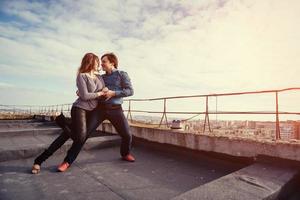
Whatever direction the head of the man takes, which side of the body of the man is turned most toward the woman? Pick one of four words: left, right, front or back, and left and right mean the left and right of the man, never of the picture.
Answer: front

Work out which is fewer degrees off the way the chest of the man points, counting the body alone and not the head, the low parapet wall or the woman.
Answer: the woman

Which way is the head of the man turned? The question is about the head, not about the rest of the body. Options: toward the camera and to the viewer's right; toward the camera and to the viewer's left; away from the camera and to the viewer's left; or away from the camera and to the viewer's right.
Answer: toward the camera and to the viewer's left

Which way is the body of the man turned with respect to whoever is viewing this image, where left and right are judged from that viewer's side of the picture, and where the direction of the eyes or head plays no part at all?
facing the viewer and to the left of the viewer

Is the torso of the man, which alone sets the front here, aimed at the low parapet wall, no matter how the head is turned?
no
